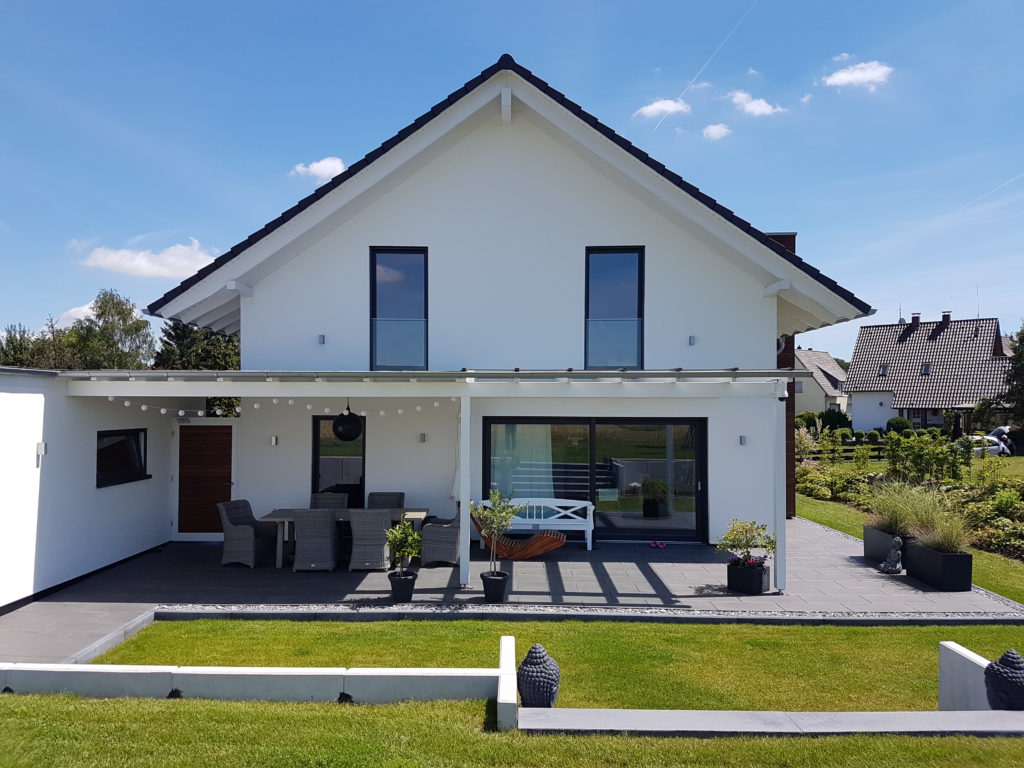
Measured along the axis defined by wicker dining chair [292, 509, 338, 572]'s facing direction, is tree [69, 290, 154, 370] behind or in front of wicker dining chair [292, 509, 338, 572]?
in front

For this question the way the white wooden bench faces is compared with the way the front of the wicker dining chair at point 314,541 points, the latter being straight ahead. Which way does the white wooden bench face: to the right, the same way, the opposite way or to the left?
the opposite way

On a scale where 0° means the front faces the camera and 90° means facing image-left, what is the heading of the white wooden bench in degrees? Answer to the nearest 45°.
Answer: approximately 0°

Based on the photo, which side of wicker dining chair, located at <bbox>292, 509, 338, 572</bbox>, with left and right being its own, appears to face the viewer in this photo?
back

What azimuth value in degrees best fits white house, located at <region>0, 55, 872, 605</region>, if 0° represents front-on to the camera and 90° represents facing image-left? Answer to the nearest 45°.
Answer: approximately 0°

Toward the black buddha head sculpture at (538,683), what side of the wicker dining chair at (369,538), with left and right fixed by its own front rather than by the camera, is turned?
back

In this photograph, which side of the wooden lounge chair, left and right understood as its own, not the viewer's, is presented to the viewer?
right

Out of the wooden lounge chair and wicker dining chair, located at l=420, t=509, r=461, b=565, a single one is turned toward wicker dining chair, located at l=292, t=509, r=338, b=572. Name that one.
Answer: wicker dining chair, located at l=420, t=509, r=461, b=565

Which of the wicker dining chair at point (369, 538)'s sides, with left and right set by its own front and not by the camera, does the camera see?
back

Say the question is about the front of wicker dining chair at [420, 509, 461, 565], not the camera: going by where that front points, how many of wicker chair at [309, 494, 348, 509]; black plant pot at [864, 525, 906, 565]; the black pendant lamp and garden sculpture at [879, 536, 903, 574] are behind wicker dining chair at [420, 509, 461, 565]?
2

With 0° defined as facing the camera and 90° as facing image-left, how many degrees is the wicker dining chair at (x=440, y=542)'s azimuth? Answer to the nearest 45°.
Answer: approximately 90°

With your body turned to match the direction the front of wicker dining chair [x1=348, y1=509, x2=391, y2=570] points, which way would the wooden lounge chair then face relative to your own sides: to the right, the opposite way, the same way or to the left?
to the right

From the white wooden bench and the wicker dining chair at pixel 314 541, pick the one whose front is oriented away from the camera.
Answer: the wicker dining chair

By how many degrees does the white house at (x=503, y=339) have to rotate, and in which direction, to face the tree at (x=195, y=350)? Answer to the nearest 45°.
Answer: approximately 135° to its right

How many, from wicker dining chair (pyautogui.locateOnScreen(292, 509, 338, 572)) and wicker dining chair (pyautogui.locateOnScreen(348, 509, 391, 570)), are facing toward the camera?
0

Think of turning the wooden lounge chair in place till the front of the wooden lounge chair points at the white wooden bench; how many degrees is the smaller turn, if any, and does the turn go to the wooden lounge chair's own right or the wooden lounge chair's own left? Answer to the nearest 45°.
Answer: approximately 45° to the wooden lounge chair's own left
